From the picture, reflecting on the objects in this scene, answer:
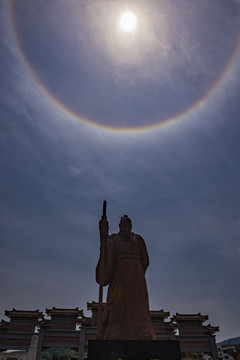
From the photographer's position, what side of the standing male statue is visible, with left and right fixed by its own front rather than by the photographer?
front

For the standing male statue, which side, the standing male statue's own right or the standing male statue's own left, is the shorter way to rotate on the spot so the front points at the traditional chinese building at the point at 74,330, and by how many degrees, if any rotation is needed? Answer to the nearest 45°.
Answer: approximately 180°
